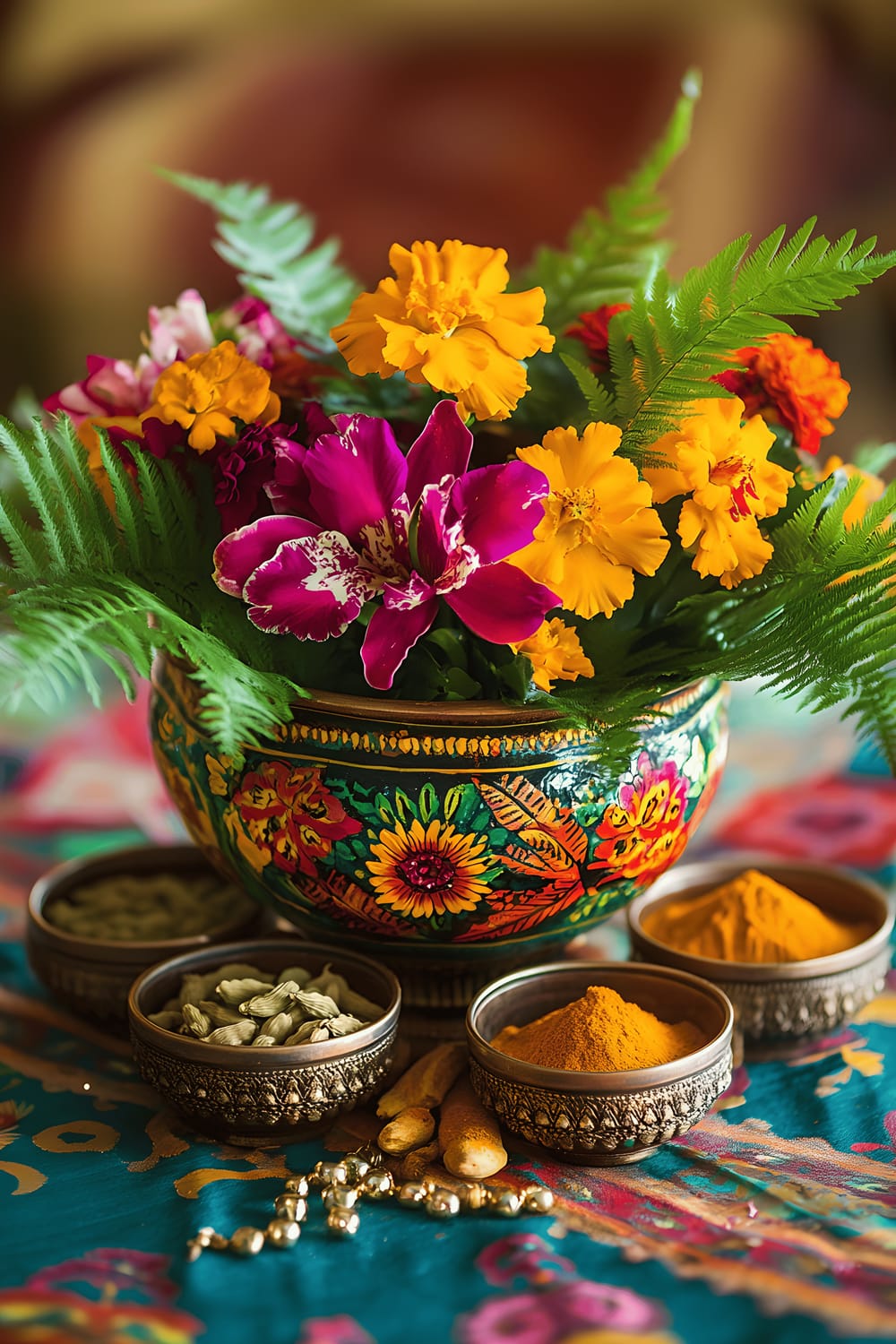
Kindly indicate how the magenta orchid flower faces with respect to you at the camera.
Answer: facing the viewer
